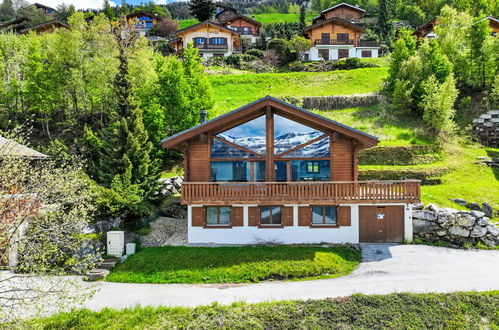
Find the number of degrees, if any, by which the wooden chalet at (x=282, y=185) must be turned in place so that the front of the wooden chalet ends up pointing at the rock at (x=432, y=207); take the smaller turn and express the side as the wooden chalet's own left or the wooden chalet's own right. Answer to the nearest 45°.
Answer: approximately 90° to the wooden chalet's own left

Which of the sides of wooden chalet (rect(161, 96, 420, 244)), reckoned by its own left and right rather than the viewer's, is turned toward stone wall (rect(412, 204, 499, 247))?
left

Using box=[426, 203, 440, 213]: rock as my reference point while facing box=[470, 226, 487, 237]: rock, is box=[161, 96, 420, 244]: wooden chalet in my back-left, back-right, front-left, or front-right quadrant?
back-right

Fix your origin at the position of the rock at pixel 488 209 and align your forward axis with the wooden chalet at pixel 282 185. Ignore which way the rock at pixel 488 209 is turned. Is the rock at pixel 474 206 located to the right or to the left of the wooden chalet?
right

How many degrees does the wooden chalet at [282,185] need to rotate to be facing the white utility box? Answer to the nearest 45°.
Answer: approximately 90° to its right

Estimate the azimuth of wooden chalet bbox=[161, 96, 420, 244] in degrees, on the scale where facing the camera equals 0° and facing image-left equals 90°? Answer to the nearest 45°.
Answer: approximately 0°

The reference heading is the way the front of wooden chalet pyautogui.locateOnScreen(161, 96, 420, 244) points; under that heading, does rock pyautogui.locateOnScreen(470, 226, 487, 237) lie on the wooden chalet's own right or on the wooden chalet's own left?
on the wooden chalet's own left

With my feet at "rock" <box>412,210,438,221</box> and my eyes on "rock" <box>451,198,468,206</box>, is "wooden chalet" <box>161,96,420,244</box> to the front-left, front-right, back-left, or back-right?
back-left

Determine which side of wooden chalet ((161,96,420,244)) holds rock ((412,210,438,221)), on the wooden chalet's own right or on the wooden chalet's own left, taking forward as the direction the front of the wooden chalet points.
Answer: on the wooden chalet's own left
